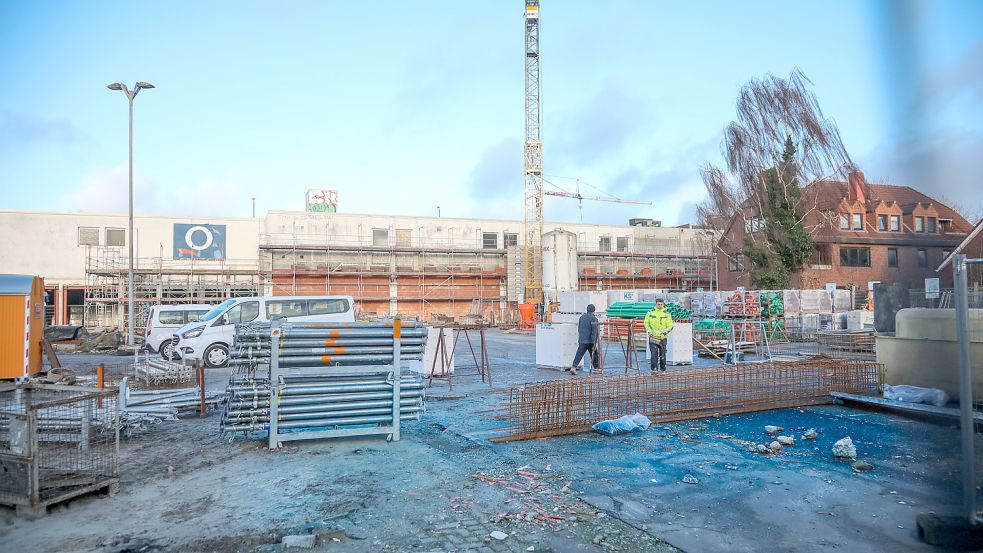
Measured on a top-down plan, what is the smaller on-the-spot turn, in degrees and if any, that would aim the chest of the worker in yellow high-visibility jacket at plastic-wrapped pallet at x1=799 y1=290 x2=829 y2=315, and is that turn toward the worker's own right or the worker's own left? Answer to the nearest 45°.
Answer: approximately 180°

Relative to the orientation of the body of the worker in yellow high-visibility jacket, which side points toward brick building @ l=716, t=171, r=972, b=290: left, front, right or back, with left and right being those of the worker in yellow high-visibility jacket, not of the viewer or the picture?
back

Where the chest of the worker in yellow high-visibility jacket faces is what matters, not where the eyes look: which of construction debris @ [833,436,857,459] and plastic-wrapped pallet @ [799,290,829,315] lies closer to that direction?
the construction debris

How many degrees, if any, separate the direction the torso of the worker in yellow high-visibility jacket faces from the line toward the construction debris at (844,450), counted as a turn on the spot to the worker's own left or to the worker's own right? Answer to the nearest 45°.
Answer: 0° — they already face it

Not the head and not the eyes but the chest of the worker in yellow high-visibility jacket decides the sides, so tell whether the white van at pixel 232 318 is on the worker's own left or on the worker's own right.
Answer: on the worker's own right

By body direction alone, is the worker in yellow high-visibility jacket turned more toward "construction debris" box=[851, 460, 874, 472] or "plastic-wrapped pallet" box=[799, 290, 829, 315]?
the construction debris

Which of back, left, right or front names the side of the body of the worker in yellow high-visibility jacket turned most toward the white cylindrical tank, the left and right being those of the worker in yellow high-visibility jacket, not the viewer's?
back

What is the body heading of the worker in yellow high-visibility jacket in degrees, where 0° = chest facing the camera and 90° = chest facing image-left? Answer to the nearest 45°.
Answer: approximately 0°

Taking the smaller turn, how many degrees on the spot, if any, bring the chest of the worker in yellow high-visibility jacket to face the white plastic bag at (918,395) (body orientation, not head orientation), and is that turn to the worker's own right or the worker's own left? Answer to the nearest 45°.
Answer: approximately 45° to the worker's own left
